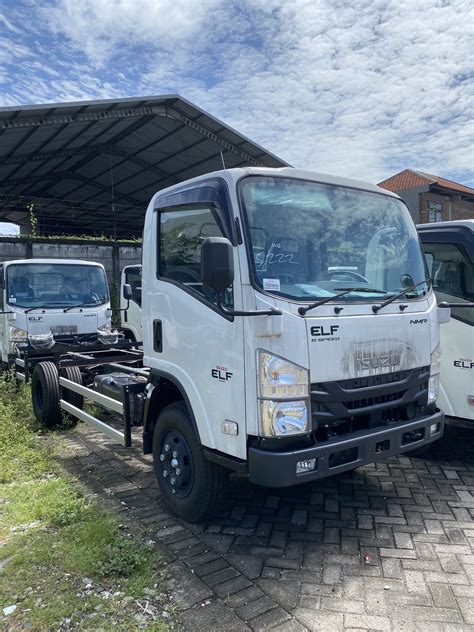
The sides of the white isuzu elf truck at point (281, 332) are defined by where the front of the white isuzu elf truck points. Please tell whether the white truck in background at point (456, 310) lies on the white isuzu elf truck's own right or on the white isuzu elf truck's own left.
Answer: on the white isuzu elf truck's own left

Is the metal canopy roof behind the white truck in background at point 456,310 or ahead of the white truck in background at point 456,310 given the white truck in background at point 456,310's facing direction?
behind

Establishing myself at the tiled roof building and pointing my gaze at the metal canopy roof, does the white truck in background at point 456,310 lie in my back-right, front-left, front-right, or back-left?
front-left

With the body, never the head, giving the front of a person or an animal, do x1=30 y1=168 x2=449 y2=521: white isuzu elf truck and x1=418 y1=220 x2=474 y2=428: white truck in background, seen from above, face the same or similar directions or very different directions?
same or similar directions

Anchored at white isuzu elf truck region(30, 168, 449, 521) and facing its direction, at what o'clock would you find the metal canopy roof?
The metal canopy roof is roughly at 7 o'clock from the white isuzu elf truck.

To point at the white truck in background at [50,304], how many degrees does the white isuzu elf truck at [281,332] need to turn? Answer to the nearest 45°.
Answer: approximately 180°

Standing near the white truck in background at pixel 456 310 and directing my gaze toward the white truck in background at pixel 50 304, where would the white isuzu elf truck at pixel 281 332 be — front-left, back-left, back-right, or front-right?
front-left

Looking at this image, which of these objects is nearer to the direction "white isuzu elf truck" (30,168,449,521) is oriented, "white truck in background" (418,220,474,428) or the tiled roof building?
the white truck in background

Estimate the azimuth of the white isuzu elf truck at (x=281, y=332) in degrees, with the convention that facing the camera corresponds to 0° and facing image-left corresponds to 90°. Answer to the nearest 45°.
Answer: approximately 315°

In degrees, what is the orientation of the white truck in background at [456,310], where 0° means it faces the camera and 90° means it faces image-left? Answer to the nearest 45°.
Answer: approximately 315°

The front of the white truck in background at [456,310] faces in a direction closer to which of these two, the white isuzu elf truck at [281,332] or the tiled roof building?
the white isuzu elf truck

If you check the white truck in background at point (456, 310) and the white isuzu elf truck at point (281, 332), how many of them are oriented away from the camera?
0

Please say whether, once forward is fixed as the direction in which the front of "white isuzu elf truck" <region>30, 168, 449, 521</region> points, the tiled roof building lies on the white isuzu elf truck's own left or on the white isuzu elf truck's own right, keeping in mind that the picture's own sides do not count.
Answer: on the white isuzu elf truck's own left

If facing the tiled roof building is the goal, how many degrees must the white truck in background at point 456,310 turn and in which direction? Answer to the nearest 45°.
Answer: approximately 135° to its left
